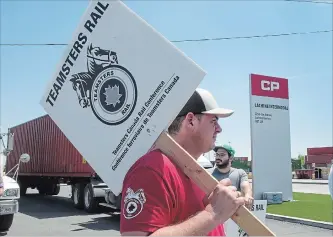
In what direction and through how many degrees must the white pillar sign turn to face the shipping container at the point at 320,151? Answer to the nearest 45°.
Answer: approximately 180°

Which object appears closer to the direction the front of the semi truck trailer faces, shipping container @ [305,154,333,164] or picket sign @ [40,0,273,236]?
the picket sign

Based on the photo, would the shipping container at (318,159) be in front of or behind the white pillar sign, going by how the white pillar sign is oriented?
behind

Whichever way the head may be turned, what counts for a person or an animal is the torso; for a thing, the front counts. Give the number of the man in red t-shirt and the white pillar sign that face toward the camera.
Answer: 1

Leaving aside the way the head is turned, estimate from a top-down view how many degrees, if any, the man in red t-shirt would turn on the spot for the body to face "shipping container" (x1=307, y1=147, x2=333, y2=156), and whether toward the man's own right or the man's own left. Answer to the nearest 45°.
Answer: approximately 90° to the man's own left

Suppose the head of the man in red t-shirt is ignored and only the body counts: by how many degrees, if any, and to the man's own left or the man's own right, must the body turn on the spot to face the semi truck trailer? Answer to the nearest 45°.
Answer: approximately 90° to the man's own left

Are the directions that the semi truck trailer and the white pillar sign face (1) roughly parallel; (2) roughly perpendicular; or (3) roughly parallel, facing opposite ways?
roughly perpendicular

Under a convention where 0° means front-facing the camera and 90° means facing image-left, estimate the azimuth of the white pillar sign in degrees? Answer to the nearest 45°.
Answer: approximately 0°

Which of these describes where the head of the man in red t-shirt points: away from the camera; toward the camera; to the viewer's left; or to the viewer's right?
to the viewer's right

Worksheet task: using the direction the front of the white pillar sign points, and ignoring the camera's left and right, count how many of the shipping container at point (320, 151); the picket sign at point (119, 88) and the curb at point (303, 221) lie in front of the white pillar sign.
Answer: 2
